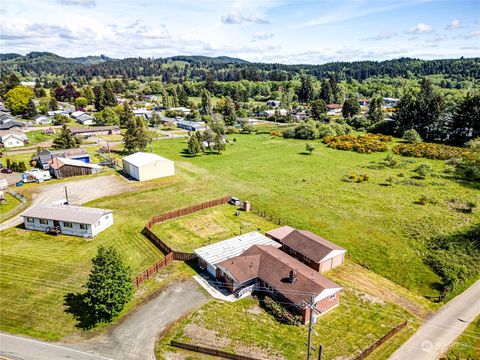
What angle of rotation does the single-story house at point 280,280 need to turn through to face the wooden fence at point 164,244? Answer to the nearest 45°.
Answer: approximately 90° to its right

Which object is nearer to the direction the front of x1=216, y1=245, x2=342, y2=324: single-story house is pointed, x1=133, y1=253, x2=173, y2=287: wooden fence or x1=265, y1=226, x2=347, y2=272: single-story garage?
the wooden fence

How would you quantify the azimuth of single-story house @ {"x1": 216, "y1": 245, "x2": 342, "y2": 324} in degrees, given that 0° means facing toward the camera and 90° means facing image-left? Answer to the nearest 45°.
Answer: approximately 45°

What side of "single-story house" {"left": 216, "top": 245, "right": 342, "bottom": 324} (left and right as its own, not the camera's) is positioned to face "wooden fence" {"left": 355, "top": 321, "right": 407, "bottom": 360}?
left

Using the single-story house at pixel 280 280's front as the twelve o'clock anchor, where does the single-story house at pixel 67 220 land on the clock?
the single-story house at pixel 67 220 is roughly at 2 o'clock from the single-story house at pixel 280 280.

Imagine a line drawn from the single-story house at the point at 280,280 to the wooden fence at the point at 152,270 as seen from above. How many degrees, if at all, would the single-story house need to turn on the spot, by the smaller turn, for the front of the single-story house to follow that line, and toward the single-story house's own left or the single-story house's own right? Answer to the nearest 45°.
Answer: approximately 45° to the single-story house's own right
